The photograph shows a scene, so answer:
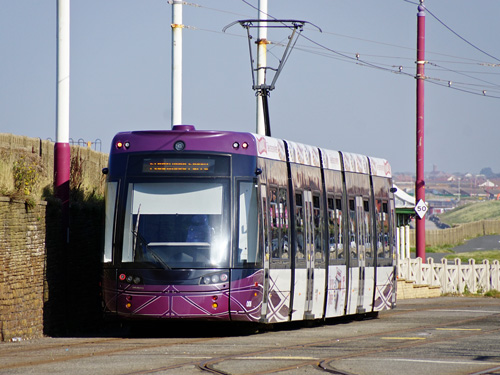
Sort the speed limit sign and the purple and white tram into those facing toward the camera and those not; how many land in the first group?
2

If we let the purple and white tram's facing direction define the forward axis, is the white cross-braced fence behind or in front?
behind

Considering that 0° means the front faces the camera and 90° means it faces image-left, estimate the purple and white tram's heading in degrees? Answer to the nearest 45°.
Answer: approximately 0°

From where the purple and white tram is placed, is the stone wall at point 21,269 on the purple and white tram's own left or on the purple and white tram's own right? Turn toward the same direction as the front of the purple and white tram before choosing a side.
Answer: on the purple and white tram's own right

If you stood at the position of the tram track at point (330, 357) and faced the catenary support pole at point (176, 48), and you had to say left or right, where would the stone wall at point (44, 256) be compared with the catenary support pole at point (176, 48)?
left
